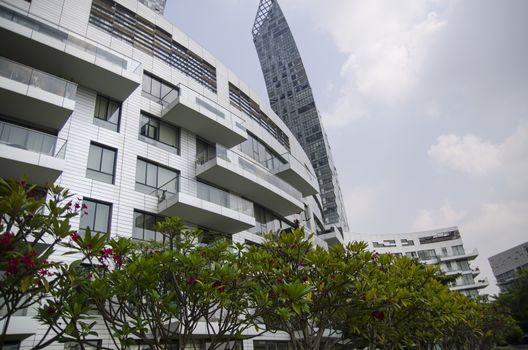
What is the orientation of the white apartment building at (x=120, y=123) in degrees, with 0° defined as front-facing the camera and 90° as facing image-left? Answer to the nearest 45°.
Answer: approximately 315°

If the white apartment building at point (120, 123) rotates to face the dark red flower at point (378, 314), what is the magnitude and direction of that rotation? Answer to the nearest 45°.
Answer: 0° — it already faces it
